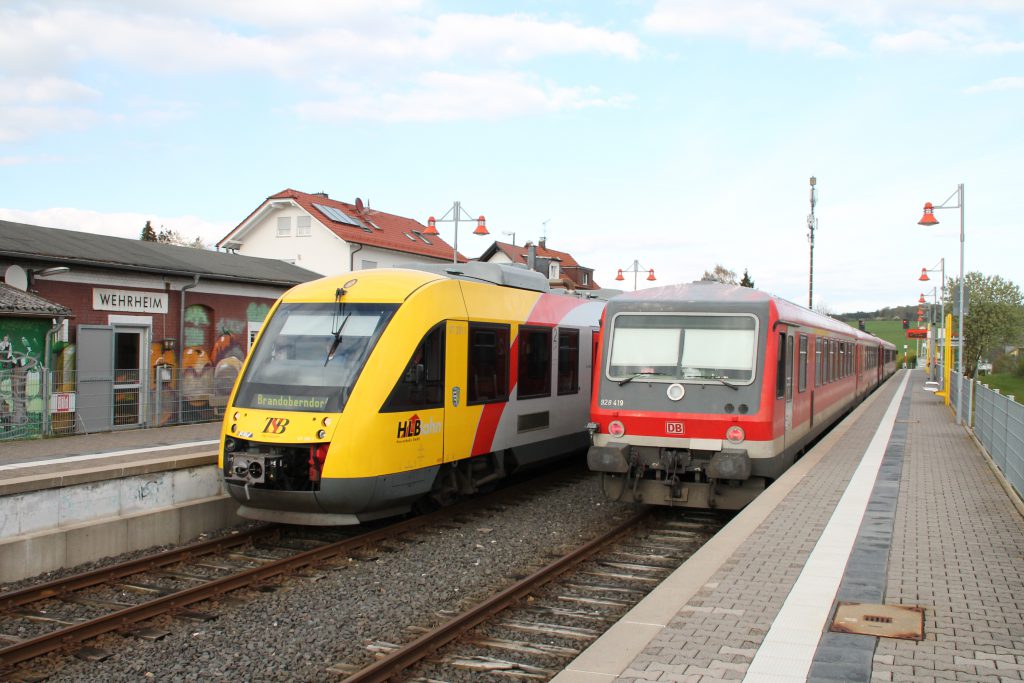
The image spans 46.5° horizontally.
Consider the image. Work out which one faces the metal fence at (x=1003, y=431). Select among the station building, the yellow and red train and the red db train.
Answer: the station building

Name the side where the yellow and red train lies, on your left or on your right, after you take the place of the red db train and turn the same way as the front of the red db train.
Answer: on your right

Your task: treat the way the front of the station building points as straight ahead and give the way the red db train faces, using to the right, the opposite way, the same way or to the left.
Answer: to the right

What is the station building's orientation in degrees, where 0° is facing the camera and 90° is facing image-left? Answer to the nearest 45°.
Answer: approximately 315°

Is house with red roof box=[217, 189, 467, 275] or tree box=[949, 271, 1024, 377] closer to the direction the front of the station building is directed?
the tree

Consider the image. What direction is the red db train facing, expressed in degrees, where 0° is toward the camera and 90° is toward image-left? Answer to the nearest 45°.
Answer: approximately 0°

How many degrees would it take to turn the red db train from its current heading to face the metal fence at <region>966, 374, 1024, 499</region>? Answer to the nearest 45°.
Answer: approximately 135° to its left

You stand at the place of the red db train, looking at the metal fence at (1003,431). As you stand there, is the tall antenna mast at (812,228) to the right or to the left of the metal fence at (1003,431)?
left
